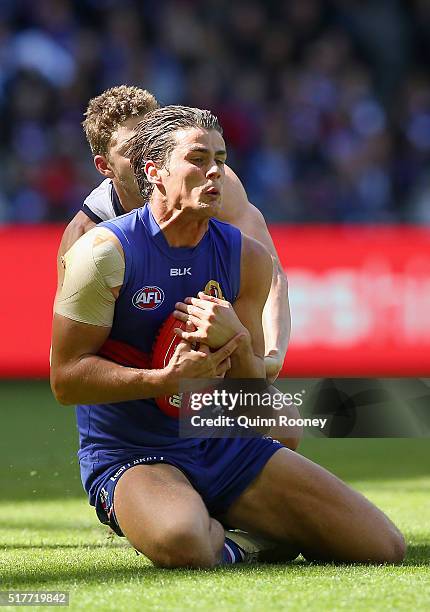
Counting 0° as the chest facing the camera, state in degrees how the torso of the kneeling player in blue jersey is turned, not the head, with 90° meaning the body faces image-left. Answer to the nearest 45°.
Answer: approximately 315°

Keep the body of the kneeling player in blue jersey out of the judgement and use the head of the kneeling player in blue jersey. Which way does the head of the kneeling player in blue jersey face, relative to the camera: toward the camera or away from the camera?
toward the camera
